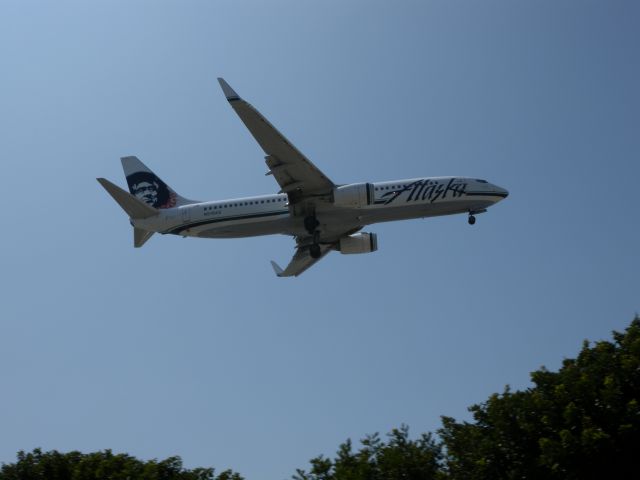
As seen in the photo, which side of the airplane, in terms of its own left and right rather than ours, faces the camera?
right
